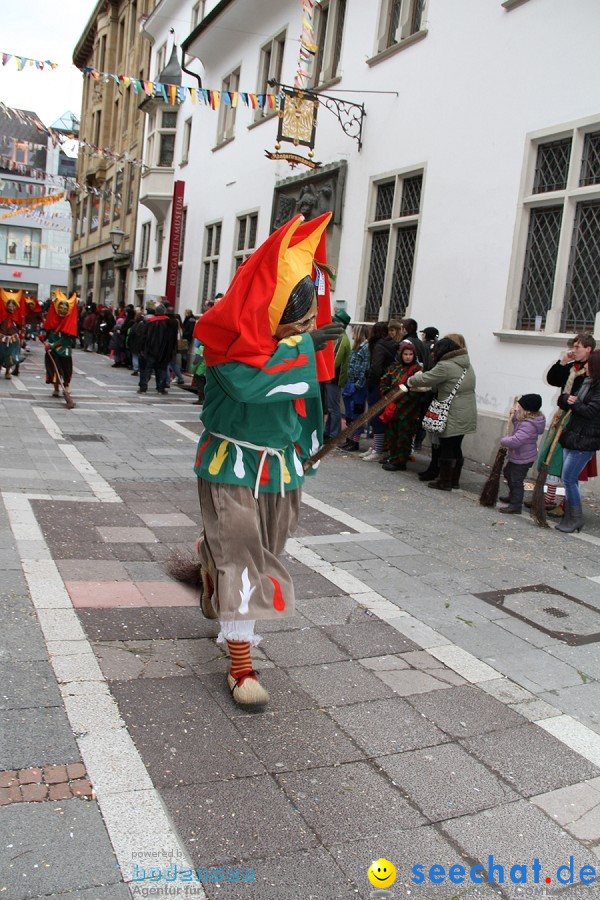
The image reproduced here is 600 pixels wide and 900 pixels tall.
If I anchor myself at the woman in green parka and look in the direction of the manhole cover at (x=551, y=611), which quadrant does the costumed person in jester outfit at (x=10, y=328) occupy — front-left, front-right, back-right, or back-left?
back-right

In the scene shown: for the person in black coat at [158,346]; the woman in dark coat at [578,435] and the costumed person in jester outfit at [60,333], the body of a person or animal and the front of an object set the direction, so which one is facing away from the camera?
the person in black coat

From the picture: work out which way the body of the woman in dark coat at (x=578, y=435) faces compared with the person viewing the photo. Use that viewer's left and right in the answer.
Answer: facing to the left of the viewer

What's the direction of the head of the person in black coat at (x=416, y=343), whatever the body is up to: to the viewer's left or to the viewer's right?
to the viewer's left

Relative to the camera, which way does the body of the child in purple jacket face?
to the viewer's left

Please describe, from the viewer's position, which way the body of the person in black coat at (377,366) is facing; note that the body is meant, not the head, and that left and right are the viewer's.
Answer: facing to the left of the viewer

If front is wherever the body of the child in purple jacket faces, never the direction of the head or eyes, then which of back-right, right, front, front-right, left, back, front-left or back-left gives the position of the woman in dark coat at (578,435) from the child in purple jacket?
back-left

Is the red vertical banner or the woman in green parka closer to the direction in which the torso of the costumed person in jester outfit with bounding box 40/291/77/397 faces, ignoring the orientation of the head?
the woman in green parka

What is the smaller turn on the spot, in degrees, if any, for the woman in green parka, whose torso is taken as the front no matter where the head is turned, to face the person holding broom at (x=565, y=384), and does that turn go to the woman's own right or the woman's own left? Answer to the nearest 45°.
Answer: approximately 135° to the woman's own left

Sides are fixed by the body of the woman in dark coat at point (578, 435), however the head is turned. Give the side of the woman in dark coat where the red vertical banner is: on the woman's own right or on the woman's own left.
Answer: on the woman's own right

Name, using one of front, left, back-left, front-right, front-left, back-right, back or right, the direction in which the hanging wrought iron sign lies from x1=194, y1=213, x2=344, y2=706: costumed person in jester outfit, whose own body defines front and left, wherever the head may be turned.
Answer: back-left

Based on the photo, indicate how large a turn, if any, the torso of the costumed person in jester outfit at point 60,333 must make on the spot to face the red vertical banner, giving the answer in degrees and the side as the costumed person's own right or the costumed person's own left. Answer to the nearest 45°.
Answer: approximately 180°

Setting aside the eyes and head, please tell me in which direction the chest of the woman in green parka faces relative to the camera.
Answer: to the viewer's left
